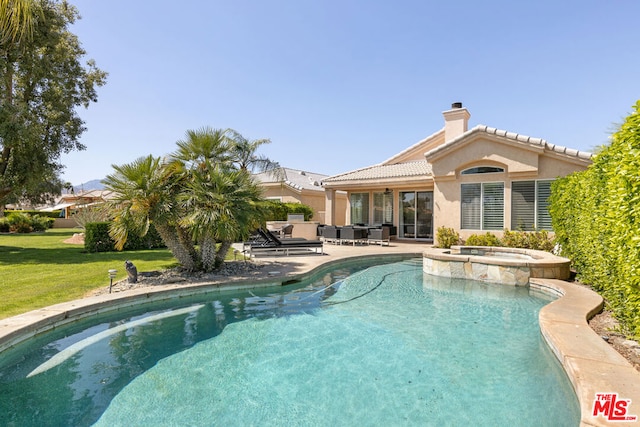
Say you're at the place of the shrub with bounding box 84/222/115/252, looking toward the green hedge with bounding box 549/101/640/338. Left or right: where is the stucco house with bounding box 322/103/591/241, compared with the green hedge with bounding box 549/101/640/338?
left

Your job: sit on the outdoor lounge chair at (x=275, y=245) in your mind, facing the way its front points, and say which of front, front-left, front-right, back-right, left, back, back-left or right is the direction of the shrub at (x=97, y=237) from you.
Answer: back

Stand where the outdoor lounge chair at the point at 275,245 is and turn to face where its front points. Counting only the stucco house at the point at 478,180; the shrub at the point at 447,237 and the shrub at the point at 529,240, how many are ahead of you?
3
